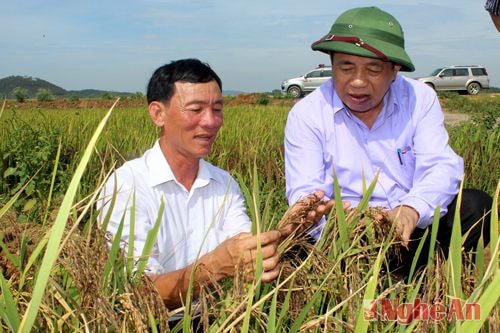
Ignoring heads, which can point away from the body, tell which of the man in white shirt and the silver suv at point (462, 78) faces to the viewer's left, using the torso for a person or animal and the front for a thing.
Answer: the silver suv

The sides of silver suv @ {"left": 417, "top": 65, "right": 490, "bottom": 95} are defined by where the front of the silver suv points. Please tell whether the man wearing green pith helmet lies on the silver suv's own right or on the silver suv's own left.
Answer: on the silver suv's own left

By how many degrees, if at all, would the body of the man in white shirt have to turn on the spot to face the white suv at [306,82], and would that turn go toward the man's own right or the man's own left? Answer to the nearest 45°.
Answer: approximately 135° to the man's own left

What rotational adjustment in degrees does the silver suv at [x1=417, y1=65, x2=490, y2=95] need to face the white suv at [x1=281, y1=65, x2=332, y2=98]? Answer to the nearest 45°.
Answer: approximately 45° to its left

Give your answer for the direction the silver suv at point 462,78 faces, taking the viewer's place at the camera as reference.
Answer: facing to the left of the viewer

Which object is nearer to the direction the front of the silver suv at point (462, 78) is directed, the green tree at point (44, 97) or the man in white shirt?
the green tree

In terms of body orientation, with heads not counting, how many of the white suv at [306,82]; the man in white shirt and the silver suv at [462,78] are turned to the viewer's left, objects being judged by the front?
2

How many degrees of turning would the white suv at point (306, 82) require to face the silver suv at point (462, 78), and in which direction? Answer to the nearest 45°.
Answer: approximately 180°

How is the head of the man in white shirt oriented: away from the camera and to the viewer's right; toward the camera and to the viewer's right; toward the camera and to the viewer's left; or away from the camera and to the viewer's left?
toward the camera and to the viewer's right
